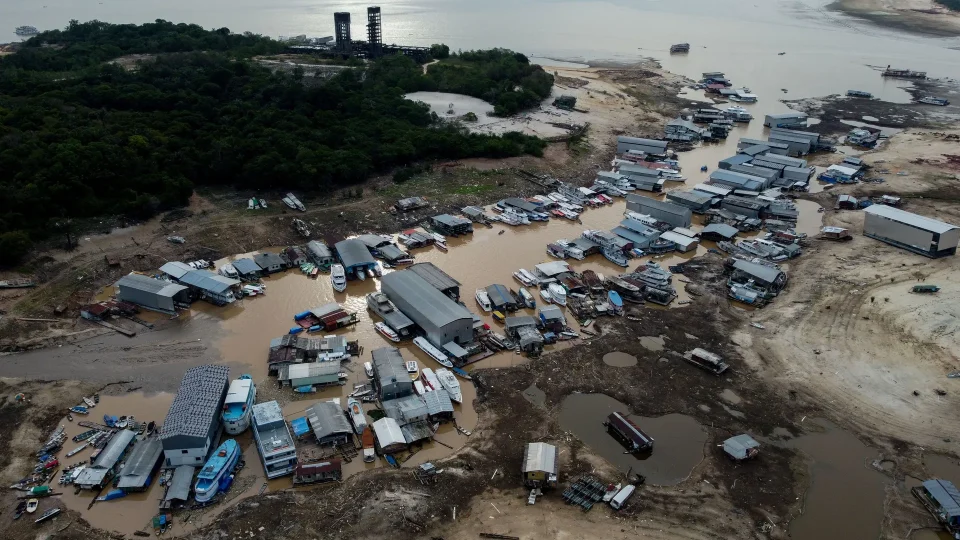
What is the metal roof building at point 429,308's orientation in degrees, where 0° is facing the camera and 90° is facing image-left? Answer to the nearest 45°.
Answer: approximately 315°

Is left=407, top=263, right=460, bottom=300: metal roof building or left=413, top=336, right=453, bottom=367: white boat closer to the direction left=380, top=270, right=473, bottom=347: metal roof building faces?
the white boat

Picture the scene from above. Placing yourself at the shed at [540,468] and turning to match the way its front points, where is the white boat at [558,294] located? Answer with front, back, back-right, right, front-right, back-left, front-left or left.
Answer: back

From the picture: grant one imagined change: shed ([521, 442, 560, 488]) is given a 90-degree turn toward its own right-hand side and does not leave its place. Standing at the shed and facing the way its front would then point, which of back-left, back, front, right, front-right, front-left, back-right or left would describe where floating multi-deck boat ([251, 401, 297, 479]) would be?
front

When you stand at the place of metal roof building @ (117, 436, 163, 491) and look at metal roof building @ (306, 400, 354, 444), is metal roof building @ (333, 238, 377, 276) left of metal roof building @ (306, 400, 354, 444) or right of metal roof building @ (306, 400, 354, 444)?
left

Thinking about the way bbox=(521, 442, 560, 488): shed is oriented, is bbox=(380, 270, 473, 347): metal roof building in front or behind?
behind

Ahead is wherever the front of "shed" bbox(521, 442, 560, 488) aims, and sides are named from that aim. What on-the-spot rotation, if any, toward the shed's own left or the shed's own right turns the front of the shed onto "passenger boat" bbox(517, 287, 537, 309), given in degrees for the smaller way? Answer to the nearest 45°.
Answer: approximately 180°

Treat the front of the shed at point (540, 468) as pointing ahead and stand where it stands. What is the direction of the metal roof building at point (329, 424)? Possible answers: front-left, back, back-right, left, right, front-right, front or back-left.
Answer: right
